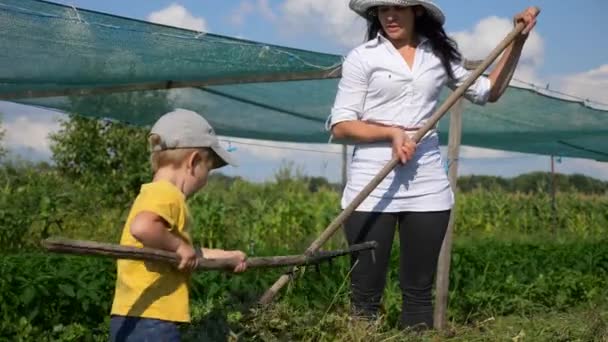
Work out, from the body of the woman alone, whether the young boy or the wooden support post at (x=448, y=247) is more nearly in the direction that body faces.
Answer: the young boy

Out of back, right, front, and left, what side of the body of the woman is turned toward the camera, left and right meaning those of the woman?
front

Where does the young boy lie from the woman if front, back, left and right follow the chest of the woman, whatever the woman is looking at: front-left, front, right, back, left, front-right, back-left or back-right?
front-right

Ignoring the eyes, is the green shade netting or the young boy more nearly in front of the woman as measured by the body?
the young boy

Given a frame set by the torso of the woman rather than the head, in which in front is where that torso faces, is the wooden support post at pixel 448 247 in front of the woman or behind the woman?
behind
